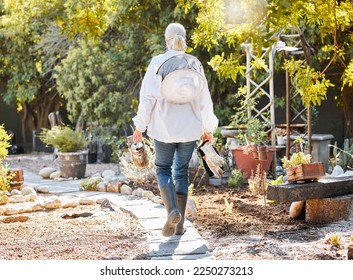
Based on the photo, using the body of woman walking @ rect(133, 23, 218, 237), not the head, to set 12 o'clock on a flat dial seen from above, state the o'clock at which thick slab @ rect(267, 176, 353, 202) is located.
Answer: The thick slab is roughly at 2 o'clock from the woman walking.

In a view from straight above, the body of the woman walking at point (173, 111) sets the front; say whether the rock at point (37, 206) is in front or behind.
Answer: in front

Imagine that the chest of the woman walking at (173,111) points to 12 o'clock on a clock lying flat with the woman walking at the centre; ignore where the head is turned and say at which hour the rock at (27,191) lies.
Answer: The rock is roughly at 11 o'clock from the woman walking.

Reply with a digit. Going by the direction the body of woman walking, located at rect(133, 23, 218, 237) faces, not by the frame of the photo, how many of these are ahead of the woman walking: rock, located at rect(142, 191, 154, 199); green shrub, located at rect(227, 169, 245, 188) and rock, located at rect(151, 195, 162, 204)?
3

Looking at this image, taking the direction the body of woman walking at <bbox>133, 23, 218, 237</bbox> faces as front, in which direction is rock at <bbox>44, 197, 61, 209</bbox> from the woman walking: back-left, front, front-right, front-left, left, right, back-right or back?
front-left

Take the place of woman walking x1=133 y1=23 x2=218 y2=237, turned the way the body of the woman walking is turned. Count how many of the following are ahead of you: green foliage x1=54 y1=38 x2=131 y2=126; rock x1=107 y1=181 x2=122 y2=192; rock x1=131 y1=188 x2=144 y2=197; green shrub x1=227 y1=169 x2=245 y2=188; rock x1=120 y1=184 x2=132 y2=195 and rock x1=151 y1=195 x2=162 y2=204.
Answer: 6

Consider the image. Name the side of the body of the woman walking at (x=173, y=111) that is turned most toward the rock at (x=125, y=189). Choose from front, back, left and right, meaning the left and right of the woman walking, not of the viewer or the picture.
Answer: front

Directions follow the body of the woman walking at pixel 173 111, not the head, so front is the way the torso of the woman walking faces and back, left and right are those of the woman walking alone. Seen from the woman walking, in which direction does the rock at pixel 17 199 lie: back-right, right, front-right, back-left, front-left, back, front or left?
front-left

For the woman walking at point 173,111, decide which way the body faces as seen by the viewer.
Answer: away from the camera

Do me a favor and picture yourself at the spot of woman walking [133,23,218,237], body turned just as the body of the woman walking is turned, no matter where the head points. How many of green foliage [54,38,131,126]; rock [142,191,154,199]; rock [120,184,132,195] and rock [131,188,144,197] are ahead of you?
4

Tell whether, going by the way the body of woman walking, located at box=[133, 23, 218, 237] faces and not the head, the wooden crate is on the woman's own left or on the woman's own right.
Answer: on the woman's own right

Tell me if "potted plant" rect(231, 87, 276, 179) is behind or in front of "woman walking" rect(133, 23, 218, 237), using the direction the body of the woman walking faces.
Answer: in front

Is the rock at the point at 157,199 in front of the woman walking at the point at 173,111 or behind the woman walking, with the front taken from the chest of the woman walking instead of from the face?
in front

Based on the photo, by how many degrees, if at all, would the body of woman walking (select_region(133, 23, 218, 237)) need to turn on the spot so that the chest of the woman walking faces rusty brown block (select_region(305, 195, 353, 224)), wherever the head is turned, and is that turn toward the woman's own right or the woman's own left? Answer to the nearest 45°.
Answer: approximately 45° to the woman's own right
